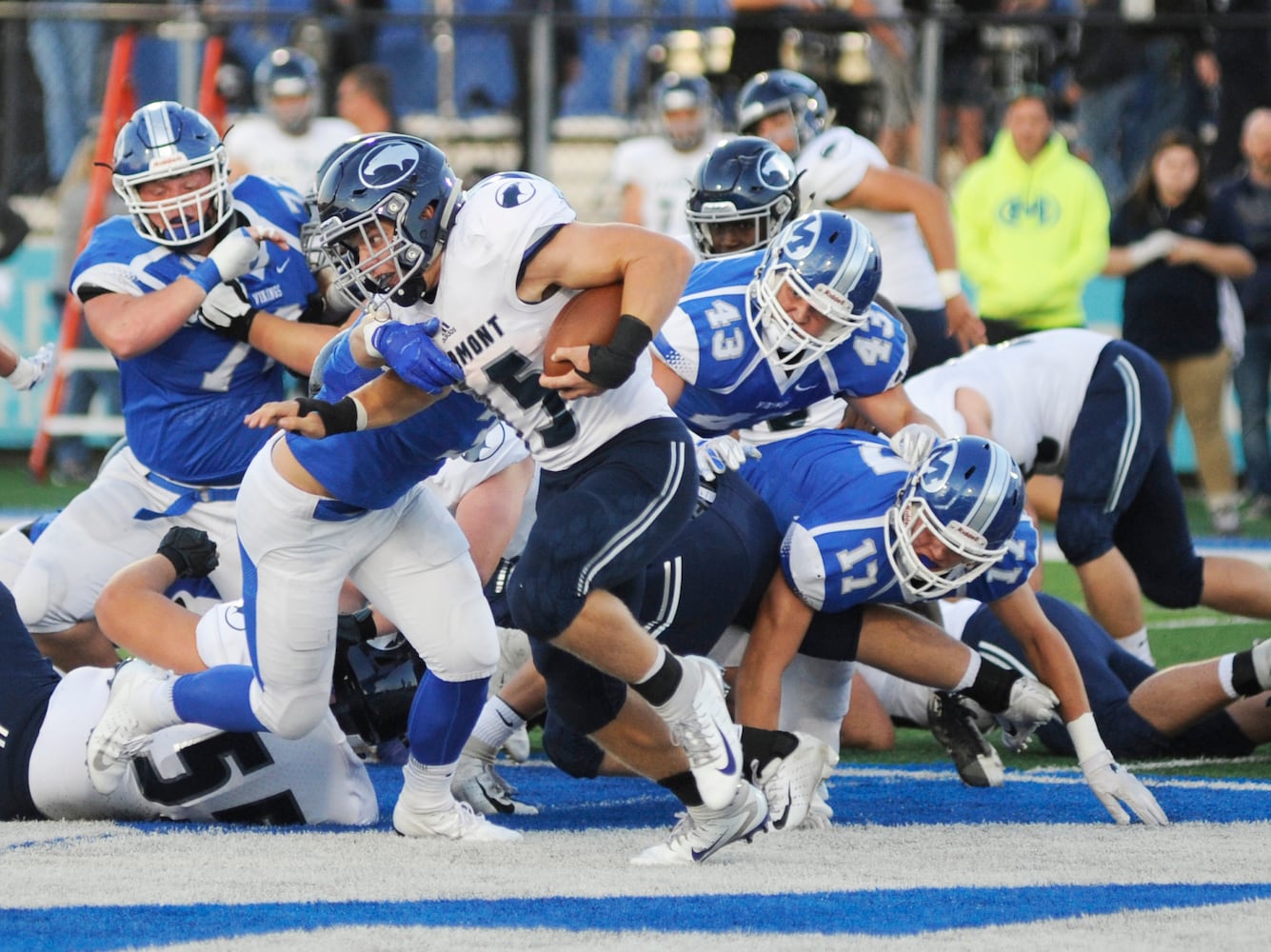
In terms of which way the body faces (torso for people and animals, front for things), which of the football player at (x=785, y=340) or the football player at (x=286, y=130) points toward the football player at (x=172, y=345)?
the football player at (x=286, y=130)

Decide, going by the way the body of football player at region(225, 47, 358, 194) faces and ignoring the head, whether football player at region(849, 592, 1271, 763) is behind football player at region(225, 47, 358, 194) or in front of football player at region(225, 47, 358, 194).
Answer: in front

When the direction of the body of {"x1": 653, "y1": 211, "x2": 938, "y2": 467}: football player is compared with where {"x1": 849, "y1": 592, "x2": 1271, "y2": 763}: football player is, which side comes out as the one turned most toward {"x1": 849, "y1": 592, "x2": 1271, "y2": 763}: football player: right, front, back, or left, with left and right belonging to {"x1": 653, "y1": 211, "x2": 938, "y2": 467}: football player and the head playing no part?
left

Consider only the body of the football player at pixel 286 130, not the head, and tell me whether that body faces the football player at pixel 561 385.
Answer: yes

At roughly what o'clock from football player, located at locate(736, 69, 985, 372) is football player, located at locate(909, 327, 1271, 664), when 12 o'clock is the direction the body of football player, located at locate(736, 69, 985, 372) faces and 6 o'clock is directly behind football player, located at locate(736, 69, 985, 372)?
football player, located at locate(909, 327, 1271, 664) is roughly at 8 o'clock from football player, located at locate(736, 69, 985, 372).

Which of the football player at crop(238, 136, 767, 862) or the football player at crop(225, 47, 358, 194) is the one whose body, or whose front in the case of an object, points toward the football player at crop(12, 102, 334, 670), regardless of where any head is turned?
the football player at crop(225, 47, 358, 194)

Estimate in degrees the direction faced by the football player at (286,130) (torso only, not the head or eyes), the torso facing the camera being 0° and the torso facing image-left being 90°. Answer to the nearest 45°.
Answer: approximately 0°
